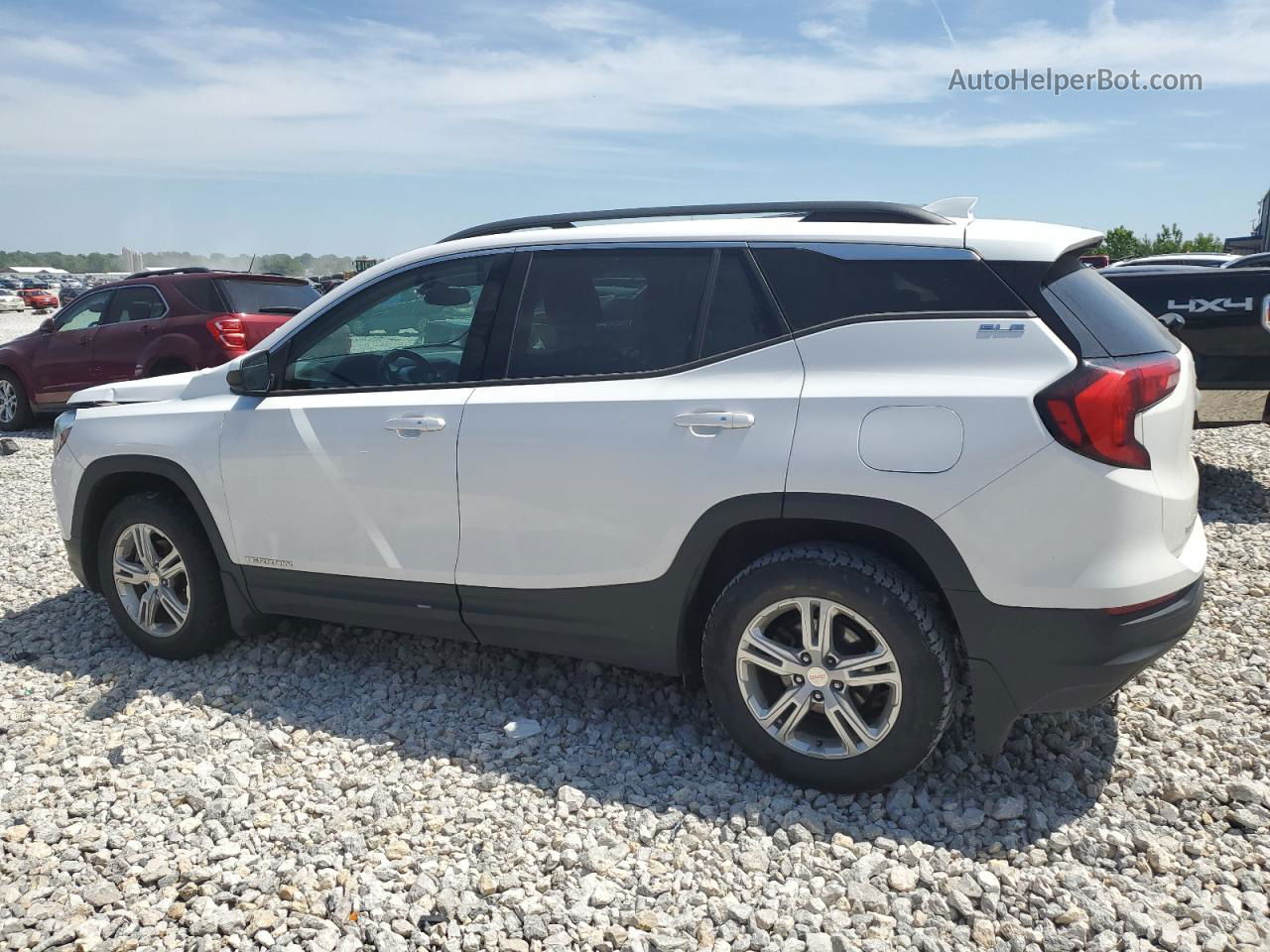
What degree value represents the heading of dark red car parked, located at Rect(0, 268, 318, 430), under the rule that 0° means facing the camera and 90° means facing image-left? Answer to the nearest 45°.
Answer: approximately 135°

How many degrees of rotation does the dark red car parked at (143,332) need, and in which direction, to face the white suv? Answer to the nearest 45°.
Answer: approximately 135° to its left

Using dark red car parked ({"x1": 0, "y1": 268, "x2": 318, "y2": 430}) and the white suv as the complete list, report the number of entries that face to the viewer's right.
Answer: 0

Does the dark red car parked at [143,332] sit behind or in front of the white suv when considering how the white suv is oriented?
in front

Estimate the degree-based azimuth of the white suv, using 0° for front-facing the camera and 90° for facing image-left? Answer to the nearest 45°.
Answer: approximately 135°

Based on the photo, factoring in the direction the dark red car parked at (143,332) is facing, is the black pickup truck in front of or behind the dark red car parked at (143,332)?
behind

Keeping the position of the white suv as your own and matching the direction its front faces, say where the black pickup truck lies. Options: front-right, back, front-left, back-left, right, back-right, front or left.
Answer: right
